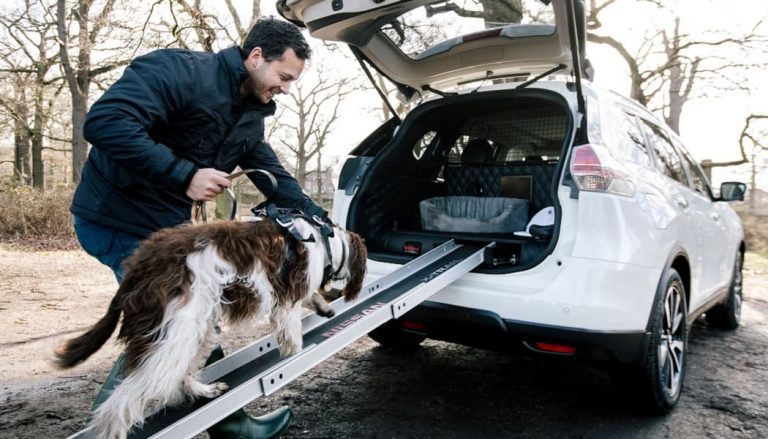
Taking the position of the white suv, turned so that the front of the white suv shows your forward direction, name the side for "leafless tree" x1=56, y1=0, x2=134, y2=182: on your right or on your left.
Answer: on your left

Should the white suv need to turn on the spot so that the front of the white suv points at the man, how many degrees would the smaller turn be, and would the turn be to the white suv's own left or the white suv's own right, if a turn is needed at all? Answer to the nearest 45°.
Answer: approximately 180°

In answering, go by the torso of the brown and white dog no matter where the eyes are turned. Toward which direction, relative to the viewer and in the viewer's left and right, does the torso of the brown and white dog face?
facing away from the viewer and to the right of the viewer

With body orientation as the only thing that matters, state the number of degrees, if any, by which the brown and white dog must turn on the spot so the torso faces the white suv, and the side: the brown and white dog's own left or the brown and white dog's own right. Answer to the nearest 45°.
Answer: approximately 45° to the brown and white dog's own right

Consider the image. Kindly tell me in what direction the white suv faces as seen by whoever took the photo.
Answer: facing away from the viewer and to the right of the viewer

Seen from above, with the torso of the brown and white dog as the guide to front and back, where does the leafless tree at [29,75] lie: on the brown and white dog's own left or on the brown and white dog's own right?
on the brown and white dog's own left

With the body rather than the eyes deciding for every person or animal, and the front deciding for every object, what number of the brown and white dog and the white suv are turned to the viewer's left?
0

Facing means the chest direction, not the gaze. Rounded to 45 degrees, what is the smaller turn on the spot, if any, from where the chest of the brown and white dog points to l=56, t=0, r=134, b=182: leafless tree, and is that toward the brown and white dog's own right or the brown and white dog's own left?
approximately 45° to the brown and white dog's own left

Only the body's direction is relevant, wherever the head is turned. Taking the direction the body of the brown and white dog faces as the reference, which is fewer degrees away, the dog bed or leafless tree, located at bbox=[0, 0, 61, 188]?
the dog bed

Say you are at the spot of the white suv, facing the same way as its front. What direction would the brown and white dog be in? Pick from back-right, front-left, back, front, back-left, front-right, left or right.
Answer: back
